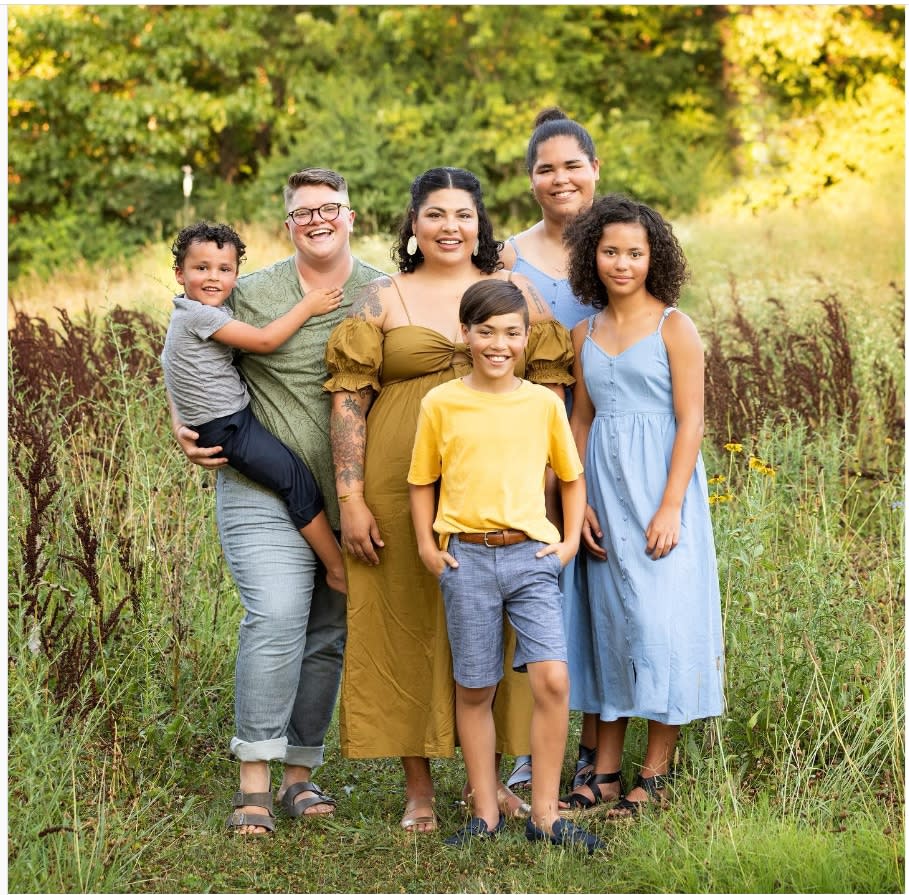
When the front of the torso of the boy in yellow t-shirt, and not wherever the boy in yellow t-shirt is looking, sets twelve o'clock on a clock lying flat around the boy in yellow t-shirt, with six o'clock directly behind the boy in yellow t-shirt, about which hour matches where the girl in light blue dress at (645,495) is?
The girl in light blue dress is roughly at 8 o'clock from the boy in yellow t-shirt.

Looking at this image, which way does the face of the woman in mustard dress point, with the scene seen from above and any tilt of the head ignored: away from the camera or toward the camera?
toward the camera

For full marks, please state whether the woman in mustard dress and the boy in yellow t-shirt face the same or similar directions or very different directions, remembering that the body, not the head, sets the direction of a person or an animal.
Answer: same or similar directions

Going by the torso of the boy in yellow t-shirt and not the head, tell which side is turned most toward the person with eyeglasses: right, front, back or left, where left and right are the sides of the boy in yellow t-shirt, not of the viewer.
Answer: right

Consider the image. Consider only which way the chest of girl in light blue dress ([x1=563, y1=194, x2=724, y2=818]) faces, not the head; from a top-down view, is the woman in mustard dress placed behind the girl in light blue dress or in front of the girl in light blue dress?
in front

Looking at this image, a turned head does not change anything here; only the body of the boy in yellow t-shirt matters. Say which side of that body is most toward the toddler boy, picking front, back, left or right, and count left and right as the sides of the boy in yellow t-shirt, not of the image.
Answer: right

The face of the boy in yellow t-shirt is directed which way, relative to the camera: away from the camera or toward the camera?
toward the camera

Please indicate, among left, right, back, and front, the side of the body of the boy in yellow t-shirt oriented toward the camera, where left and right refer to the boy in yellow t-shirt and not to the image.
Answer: front

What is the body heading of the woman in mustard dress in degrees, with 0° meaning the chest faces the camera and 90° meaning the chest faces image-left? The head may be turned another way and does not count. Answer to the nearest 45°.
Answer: approximately 0°

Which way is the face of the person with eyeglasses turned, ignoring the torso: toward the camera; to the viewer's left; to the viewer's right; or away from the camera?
toward the camera

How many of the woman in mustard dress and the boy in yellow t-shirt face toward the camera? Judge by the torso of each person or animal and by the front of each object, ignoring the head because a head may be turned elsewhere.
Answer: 2

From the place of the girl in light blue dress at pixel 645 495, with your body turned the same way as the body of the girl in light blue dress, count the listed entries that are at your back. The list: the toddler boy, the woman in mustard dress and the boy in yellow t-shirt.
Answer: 0
